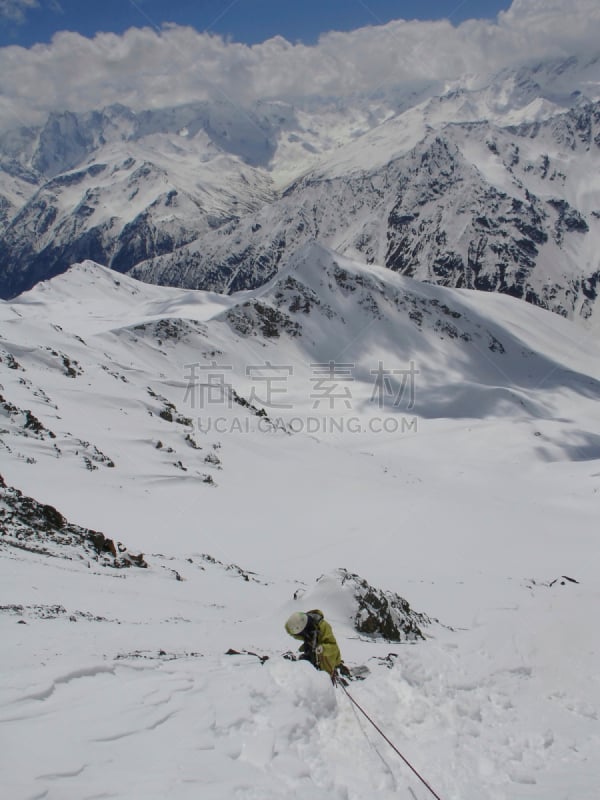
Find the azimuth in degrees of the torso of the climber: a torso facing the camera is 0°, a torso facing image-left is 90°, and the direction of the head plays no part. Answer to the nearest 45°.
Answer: approximately 45°

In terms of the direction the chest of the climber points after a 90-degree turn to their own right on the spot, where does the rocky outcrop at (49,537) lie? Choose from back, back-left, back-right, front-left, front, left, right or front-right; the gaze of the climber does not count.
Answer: front
